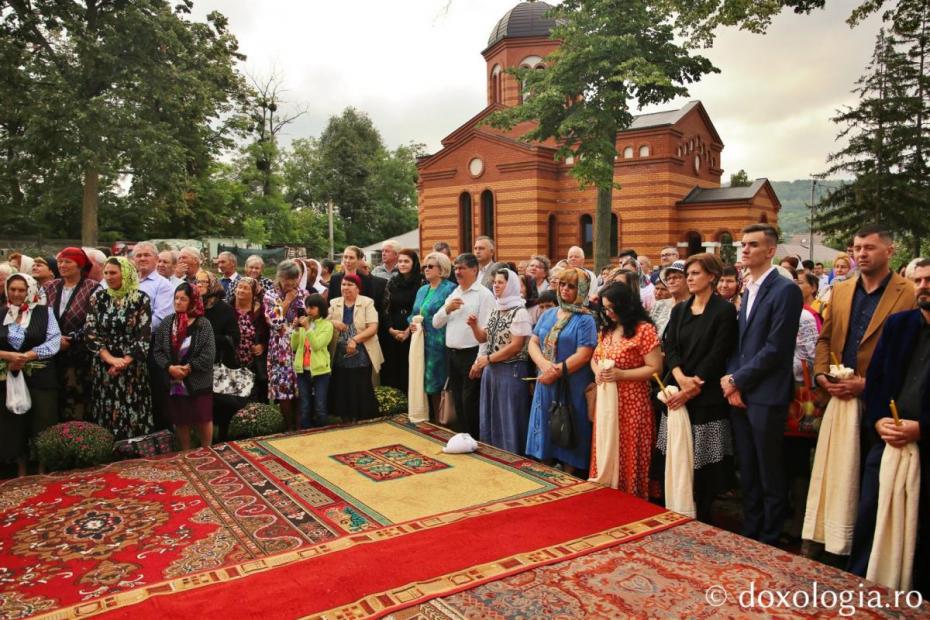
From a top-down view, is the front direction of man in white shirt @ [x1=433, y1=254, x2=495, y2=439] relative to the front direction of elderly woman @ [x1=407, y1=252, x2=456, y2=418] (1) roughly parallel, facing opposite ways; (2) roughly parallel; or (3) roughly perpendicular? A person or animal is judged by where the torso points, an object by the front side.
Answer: roughly parallel

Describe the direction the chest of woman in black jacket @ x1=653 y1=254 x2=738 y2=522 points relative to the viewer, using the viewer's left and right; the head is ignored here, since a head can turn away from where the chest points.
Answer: facing the viewer and to the left of the viewer

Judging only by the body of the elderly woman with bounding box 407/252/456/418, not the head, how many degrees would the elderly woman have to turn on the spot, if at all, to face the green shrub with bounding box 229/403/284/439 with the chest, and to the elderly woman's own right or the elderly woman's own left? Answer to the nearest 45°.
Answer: approximately 45° to the elderly woman's own right

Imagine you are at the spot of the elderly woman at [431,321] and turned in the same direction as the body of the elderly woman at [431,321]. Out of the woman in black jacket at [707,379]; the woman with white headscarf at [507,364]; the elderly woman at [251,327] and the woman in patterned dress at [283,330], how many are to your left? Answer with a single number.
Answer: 2

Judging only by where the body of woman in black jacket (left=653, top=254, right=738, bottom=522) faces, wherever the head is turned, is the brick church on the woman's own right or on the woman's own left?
on the woman's own right

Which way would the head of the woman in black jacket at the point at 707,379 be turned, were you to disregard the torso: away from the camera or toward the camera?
toward the camera

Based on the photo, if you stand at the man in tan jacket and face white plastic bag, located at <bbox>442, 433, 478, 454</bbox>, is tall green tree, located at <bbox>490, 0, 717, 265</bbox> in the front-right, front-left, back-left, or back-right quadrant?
front-right

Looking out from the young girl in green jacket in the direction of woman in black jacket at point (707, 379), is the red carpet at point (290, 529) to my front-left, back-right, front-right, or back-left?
front-right

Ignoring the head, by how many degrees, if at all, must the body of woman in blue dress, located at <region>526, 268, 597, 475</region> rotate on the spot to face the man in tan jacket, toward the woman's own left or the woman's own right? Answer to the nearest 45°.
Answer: approximately 90° to the woman's own left

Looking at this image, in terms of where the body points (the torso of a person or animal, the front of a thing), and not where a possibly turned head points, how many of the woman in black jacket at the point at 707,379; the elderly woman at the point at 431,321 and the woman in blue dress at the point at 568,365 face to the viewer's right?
0

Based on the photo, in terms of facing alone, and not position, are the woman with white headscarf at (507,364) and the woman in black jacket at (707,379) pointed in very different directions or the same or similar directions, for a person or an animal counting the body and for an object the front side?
same or similar directions

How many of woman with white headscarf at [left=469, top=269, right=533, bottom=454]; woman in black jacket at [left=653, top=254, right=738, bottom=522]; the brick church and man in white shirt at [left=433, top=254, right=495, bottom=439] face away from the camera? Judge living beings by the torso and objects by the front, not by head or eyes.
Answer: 0

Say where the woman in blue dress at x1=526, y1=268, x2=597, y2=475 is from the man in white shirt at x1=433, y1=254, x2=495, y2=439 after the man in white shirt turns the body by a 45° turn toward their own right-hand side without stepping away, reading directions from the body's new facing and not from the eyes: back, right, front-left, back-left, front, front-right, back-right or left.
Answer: back-left

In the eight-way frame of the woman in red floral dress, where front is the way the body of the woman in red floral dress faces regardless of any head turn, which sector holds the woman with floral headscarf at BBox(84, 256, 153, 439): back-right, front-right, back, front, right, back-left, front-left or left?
front-right

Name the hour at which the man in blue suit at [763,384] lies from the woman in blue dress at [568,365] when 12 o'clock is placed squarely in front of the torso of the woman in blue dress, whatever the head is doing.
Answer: The man in blue suit is roughly at 9 o'clock from the woman in blue dress.

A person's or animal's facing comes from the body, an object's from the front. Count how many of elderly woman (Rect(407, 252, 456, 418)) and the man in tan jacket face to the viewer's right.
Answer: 0
